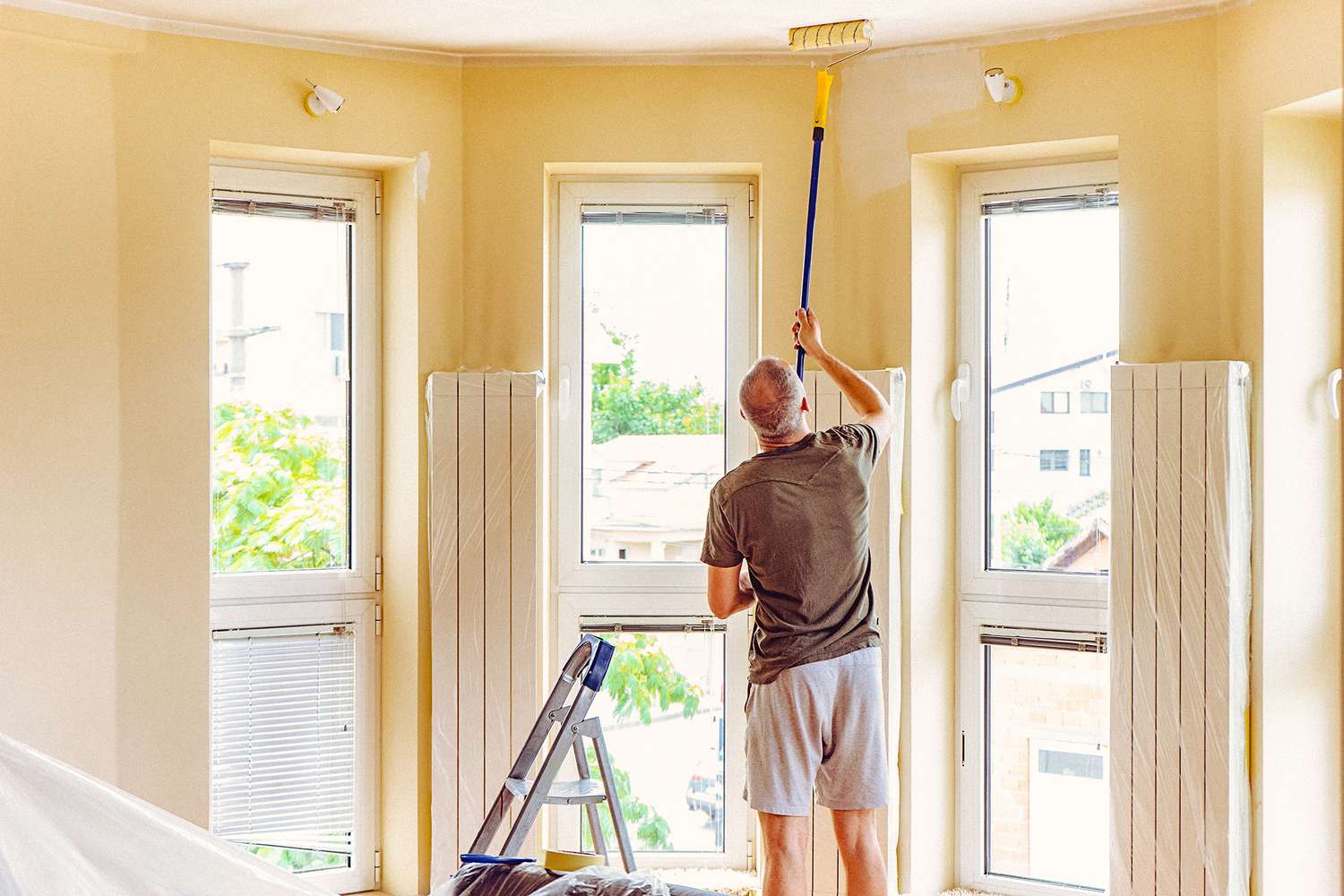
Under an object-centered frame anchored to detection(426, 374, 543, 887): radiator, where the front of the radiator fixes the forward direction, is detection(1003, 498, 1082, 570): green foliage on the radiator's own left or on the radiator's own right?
on the radiator's own left

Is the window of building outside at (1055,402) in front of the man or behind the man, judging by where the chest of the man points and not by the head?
in front

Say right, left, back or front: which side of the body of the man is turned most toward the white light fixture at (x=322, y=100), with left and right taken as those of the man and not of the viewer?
left

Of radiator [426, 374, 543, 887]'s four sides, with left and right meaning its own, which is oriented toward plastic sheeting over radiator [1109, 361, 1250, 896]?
left

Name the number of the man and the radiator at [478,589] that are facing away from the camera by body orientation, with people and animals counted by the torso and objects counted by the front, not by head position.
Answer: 1

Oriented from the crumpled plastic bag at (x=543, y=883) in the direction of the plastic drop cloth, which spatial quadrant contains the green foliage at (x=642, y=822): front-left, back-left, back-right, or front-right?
back-right

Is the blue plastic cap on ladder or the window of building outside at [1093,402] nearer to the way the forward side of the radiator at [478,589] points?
the blue plastic cap on ladder

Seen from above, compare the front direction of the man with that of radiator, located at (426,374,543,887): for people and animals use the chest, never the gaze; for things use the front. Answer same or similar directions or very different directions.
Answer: very different directions

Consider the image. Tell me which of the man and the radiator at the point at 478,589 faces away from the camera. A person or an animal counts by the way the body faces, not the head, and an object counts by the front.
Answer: the man

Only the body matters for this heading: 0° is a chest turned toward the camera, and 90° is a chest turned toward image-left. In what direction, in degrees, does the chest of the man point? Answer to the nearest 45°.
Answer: approximately 180°

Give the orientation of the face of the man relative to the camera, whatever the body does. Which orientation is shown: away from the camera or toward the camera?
away from the camera
